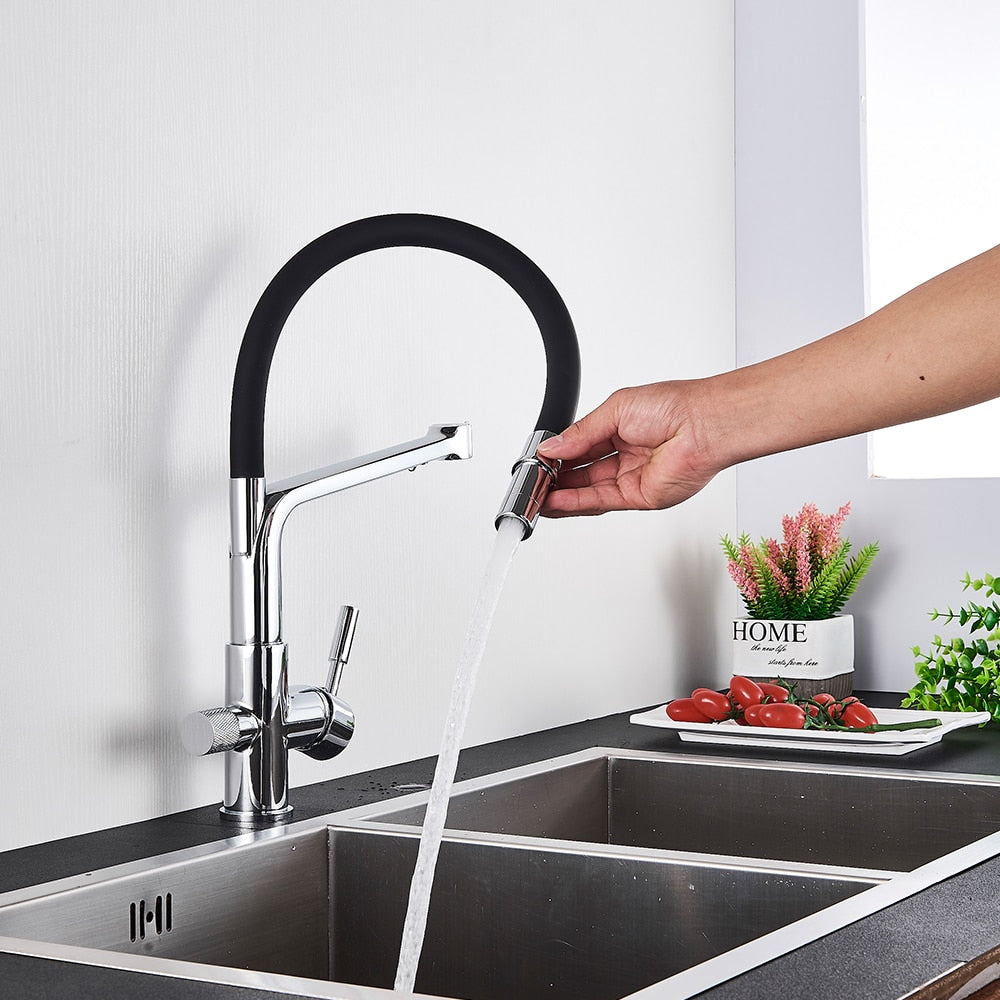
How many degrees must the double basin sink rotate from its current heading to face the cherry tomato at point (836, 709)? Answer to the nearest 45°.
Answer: approximately 90° to its left

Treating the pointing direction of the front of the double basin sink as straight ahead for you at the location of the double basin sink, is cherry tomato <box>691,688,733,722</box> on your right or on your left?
on your left

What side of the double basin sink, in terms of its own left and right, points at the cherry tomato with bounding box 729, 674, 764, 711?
left

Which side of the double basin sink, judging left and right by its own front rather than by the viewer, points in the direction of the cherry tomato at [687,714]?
left

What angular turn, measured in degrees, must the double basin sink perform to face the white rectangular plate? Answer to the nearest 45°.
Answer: approximately 90° to its left

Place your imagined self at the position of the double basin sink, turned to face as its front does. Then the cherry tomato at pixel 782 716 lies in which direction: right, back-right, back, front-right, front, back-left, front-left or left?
left

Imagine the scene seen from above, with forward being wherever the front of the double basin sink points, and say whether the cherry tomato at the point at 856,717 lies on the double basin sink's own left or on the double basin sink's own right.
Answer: on the double basin sink's own left

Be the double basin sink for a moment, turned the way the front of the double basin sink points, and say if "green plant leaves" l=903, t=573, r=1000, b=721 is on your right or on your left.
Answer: on your left
